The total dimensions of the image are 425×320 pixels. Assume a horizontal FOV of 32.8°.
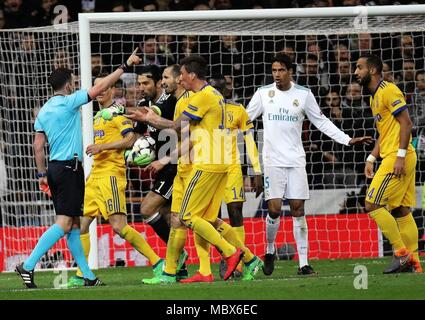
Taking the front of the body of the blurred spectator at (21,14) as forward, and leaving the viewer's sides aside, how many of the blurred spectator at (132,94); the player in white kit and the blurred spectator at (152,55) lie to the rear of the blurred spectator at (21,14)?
0

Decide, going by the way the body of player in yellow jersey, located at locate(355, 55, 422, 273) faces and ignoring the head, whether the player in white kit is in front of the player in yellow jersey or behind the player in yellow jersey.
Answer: in front

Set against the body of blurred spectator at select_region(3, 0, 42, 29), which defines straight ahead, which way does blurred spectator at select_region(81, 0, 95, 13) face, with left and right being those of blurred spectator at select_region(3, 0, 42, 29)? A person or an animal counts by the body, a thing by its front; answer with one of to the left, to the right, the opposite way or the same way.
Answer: the same way

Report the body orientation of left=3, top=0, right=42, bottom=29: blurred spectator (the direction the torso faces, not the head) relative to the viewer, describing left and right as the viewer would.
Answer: facing the viewer

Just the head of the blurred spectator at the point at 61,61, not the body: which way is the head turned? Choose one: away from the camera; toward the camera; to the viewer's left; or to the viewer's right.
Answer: toward the camera

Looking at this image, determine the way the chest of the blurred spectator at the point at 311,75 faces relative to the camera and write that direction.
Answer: toward the camera

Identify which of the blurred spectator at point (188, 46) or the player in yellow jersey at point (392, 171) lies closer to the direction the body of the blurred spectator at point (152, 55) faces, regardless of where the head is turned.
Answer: the player in yellow jersey

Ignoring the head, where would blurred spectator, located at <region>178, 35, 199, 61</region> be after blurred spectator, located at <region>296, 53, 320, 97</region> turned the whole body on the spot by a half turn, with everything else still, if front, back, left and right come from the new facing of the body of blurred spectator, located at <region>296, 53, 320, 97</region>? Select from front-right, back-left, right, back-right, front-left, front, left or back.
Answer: left

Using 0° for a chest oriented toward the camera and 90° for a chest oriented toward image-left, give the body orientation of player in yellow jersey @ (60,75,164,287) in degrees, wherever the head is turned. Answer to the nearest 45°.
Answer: approximately 45°

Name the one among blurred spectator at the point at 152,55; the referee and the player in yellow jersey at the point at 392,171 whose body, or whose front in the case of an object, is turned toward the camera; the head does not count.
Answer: the blurred spectator

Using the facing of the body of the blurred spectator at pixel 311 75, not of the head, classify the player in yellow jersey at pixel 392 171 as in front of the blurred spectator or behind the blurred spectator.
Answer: in front

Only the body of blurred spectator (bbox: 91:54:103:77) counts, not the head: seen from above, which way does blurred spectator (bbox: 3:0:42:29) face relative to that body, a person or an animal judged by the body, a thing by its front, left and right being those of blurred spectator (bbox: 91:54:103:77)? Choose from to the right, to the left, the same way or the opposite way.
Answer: the same way

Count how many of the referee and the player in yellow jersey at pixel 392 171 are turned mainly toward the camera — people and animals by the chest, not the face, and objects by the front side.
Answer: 0

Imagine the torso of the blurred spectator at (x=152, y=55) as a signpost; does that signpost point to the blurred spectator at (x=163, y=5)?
no

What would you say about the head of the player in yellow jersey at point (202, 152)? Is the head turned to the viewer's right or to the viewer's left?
to the viewer's left

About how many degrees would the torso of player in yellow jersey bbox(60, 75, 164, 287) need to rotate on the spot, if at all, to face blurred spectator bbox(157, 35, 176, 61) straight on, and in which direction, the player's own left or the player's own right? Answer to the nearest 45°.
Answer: approximately 135° to the player's own right
